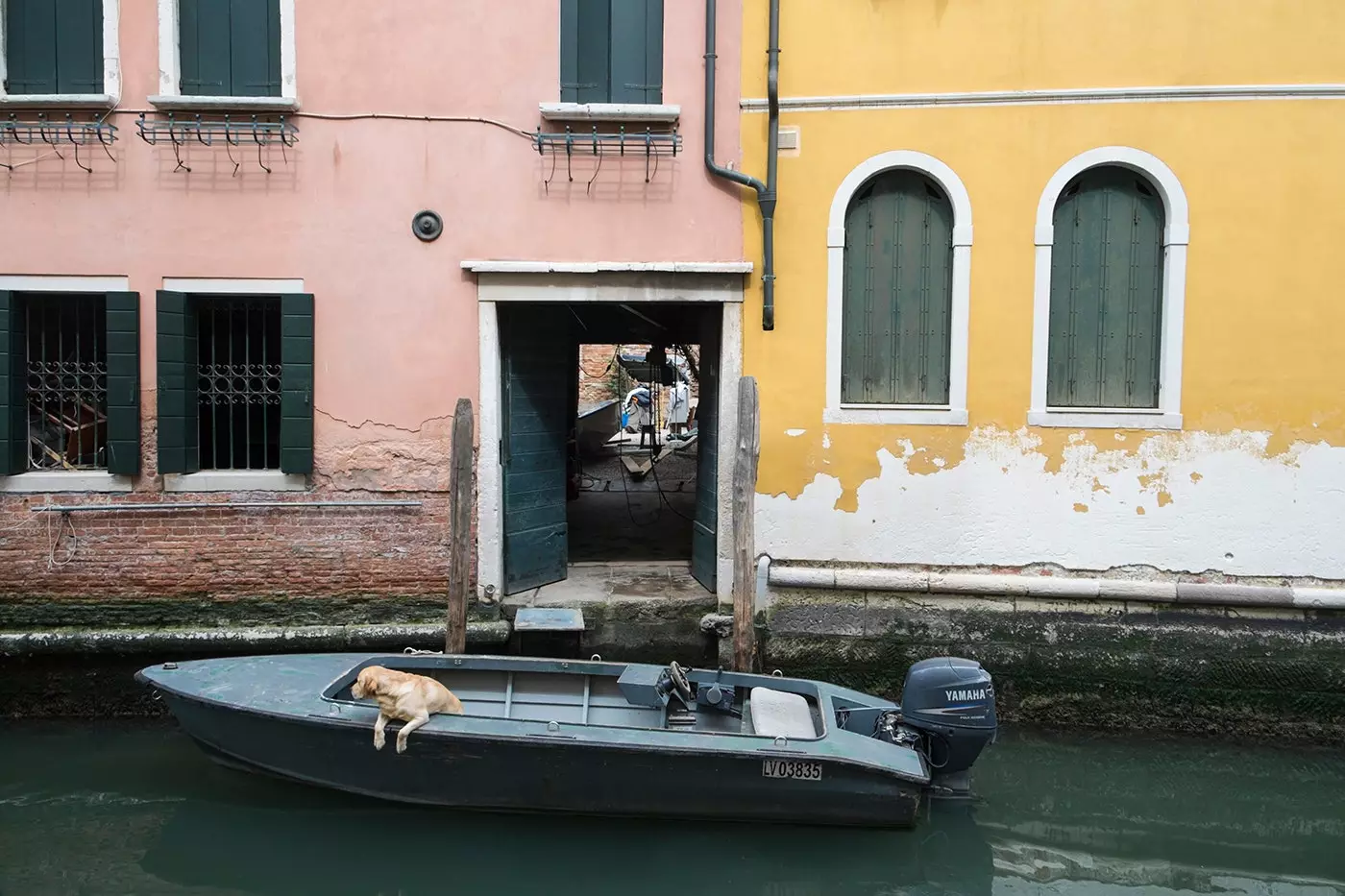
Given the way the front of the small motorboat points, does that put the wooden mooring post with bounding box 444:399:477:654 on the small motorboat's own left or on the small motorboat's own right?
on the small motorboat's own right

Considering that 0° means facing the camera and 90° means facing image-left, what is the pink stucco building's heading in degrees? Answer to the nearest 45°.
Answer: approximately 0°

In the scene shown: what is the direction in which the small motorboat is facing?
to the viewer's left

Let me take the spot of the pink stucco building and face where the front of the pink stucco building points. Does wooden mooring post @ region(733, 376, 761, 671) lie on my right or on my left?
on my left

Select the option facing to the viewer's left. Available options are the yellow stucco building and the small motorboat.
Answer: the small motorboat

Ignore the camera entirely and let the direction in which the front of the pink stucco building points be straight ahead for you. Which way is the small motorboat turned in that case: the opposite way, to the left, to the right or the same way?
to the right

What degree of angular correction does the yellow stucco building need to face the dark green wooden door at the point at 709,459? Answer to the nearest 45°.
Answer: approximately 90° to its right

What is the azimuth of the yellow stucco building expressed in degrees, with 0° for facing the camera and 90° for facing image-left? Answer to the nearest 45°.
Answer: approximately 0°

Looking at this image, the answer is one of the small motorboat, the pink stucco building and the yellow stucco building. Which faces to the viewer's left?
the small motorboat

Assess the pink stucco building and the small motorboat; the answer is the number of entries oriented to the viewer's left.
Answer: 1

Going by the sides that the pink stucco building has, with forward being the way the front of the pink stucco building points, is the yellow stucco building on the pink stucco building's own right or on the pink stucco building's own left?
on the pink stucco building's own left

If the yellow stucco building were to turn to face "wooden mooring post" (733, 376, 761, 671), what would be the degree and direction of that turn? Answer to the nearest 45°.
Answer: approximately 45° to its right

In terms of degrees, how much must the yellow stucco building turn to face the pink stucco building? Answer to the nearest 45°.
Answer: approximately 90° to its right
